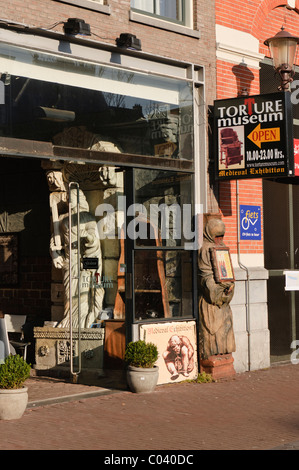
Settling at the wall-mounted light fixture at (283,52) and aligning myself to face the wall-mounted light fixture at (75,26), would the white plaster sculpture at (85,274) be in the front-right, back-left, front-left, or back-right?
front-right

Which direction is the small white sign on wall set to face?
toward the camera

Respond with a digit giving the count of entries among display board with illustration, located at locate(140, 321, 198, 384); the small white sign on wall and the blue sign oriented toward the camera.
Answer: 3

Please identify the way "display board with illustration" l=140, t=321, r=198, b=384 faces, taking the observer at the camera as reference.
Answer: facing the viewer

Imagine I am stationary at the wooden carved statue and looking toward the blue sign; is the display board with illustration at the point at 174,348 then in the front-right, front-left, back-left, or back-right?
back-left

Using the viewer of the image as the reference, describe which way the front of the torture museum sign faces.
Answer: facing the viewer and to the left of the viewer

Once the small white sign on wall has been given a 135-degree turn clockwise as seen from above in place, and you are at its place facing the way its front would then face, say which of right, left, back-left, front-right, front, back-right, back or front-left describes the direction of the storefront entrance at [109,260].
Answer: left

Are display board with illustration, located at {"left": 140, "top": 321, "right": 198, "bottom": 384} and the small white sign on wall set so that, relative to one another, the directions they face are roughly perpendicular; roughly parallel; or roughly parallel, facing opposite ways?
roughly parallel

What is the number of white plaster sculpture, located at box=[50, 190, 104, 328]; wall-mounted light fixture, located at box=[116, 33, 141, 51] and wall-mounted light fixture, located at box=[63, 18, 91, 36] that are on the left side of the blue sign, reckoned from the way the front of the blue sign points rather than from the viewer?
0

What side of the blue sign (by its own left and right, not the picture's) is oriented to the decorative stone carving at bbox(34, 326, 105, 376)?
right

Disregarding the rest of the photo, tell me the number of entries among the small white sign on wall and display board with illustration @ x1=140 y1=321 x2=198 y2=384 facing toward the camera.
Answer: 2

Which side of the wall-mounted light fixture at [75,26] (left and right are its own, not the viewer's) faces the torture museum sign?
left

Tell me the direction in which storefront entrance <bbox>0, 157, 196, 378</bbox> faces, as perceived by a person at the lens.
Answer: facing the viewer and to the right of the viewer
